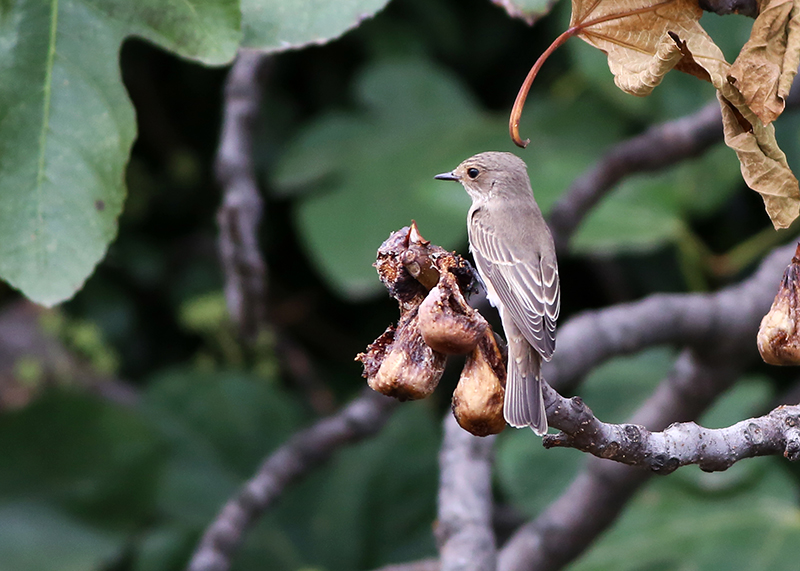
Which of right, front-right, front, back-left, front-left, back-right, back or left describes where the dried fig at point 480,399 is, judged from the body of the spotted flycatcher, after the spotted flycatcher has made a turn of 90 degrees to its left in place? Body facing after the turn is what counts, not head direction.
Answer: front-right

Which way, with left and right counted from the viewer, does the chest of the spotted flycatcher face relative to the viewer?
facing away from the viewer and to the left of the viewer

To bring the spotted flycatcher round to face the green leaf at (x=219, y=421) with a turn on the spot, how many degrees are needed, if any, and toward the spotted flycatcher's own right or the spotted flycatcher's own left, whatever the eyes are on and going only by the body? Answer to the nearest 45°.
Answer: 0° — it already faces it

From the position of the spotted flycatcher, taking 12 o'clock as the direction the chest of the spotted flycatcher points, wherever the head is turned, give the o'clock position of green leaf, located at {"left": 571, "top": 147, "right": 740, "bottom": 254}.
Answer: The green leaf is roughly at 2 o'clock from the spotted flycatcher.
